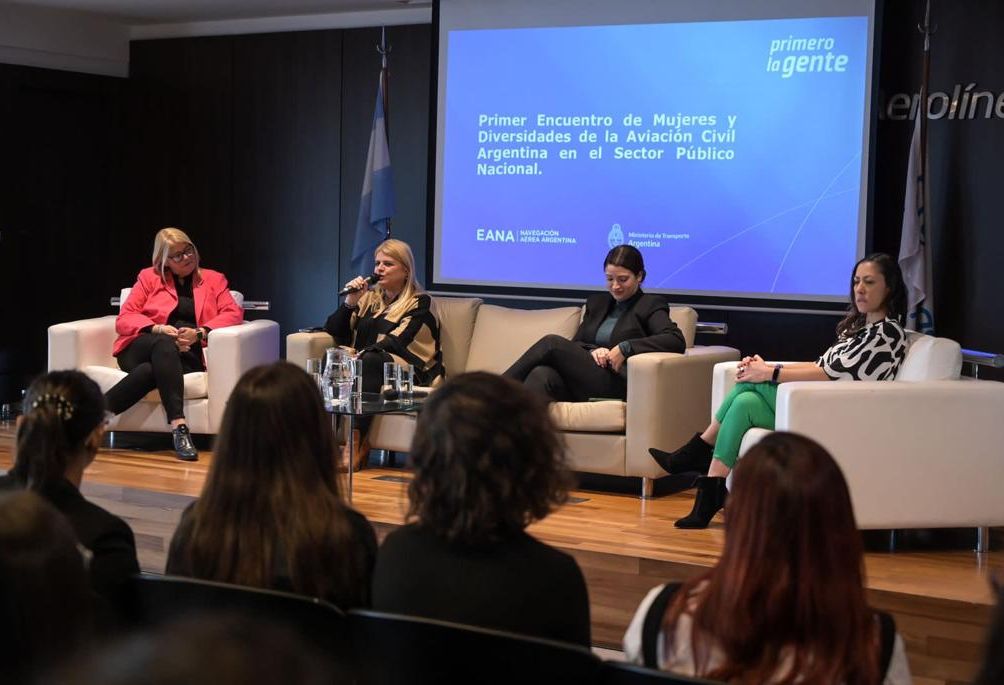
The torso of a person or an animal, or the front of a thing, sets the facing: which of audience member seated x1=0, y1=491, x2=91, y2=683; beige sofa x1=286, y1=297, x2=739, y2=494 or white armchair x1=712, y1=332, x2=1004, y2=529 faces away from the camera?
the audience member seated

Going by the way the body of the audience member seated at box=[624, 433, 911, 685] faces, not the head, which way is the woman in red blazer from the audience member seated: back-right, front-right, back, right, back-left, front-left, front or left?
front-left

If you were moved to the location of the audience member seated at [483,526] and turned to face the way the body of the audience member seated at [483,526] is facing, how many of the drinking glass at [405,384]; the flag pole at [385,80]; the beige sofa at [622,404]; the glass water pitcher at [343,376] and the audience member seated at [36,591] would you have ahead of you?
4

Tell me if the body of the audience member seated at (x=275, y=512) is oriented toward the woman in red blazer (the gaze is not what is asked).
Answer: yes

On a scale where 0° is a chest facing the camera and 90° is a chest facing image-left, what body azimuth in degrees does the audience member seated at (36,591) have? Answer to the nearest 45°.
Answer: approximately 180°

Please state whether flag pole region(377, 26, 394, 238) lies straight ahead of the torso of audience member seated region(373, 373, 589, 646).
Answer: yes

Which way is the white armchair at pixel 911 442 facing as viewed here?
to the viewer's left

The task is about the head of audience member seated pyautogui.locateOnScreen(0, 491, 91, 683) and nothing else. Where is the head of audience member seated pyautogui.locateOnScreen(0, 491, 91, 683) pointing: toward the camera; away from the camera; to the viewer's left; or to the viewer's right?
away from the camera

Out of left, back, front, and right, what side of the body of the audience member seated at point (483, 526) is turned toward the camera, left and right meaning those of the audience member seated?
back

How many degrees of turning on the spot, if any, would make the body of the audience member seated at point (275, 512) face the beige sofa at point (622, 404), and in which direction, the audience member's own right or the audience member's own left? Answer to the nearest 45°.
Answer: approximately 45° to the audience member's own right
